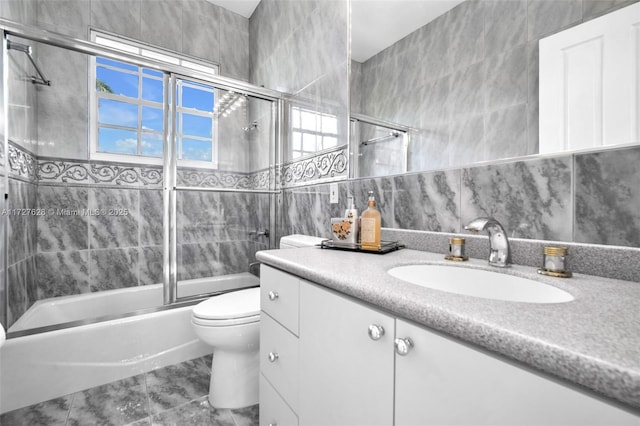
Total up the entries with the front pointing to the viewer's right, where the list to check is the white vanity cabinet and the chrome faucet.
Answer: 0

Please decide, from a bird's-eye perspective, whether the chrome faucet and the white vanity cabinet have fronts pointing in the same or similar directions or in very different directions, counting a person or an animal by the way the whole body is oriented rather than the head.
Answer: same or similar directions

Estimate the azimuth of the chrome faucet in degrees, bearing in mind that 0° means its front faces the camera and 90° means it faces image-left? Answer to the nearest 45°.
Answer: approximately 45°

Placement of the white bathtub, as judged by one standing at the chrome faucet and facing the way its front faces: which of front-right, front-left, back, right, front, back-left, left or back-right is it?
front-right

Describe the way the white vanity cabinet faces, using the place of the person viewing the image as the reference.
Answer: facing the viewer and to the left of the viewer

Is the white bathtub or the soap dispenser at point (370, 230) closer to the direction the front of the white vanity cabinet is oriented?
the white bathtub

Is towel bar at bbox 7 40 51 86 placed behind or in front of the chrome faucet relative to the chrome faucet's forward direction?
in front
